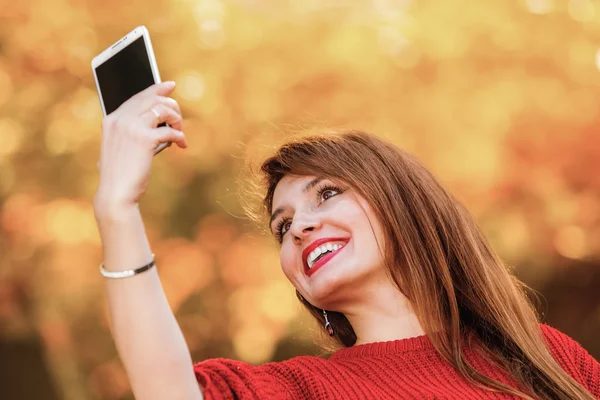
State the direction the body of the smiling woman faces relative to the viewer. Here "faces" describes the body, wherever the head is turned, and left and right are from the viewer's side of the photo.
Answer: facing the viewer and to the left of the viewer
